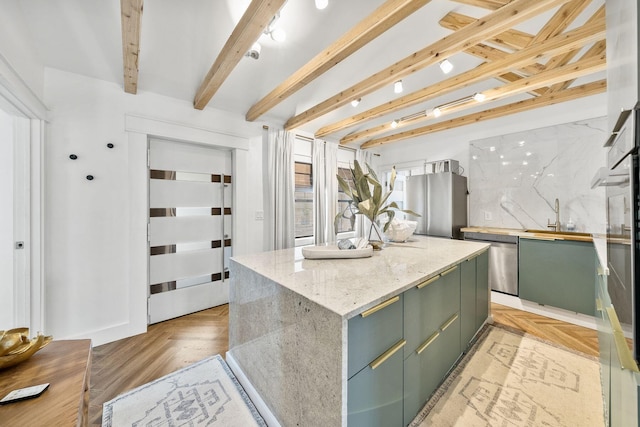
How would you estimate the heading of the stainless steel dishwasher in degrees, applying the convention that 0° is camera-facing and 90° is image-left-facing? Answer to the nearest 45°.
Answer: approximately 45°

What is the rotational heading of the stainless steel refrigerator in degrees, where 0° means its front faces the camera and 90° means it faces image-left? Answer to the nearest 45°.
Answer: approximately 45°

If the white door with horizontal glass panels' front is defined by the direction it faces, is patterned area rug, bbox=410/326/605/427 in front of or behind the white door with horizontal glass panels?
in front

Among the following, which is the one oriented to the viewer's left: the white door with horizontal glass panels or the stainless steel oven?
the stainless steel oven

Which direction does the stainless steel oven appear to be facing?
to the viewer's left

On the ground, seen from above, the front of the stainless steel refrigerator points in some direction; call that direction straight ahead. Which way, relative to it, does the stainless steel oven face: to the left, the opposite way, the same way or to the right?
to the right

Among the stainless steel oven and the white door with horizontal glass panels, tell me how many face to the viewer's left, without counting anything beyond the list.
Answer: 1

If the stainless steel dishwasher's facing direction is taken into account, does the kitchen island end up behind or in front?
in front
